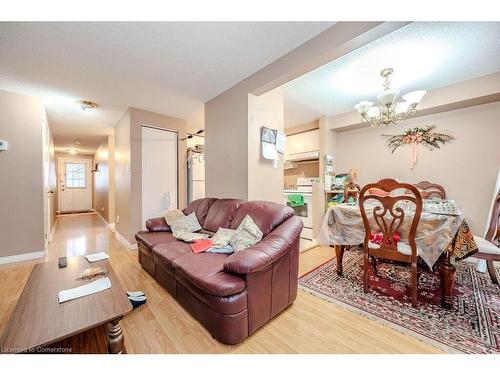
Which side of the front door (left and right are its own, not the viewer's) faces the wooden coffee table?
front

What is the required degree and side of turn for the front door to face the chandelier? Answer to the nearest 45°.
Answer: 0° — it already faces it

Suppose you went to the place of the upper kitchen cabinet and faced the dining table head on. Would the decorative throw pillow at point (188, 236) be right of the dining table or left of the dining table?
right

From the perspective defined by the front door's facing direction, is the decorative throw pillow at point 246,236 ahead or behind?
ahead

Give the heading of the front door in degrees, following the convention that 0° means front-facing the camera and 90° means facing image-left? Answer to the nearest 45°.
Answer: approximately 0°

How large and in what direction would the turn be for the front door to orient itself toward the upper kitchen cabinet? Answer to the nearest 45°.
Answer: approximately 45° to its left

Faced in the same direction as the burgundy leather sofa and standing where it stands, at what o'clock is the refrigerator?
The refrigerator is roughly at 4 o'clock from the burgundy leather sofa.

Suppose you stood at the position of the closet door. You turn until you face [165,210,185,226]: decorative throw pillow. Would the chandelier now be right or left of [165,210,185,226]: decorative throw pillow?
left

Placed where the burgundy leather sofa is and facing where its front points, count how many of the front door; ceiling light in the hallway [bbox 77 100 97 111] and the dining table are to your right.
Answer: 2

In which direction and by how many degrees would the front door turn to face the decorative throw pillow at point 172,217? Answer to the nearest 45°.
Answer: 0° — it already faces it

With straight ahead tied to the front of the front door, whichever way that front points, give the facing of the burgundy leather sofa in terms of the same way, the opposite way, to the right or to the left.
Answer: to the right

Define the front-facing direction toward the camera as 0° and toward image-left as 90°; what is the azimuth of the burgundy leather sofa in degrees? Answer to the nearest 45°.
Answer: approximately 45°

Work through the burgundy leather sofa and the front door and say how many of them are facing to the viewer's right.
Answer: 0
